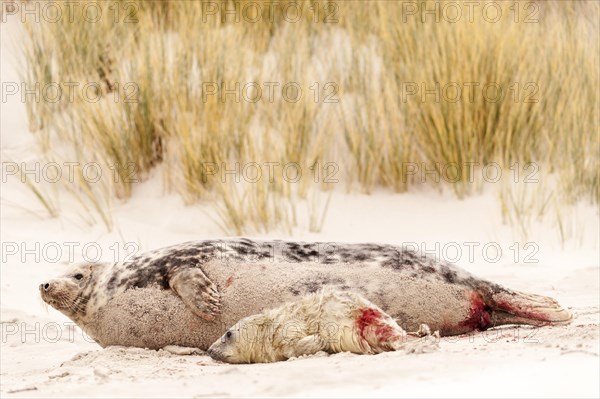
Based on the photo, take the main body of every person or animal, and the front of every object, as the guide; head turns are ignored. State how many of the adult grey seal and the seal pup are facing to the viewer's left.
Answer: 2

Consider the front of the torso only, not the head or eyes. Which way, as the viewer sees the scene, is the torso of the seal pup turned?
to the viewer's left

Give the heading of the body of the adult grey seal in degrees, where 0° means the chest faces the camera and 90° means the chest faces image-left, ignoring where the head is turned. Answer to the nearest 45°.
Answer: approximately 90°
